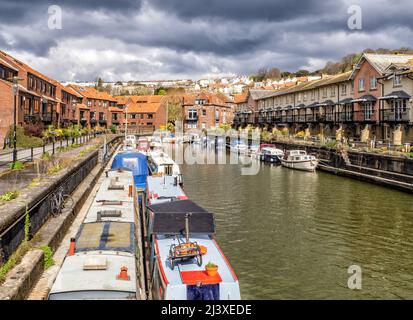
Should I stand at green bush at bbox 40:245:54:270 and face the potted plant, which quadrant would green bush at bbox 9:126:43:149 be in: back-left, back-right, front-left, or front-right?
back-left

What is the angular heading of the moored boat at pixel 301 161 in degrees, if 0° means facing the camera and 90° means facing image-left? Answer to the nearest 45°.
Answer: approximately 315°
